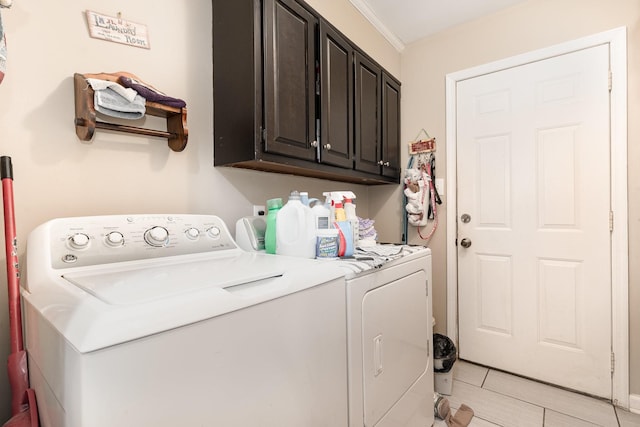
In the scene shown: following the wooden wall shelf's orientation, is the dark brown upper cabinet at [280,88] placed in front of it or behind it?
in front

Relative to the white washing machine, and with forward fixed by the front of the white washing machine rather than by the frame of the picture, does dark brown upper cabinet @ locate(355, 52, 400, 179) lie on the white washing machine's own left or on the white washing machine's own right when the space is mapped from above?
on the white washing machine's own left

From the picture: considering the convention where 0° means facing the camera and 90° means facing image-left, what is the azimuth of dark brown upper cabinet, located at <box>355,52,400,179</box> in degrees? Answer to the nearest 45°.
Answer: approximately 315°

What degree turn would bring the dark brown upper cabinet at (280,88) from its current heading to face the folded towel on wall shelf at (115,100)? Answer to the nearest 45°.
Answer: approximately 90° to its right

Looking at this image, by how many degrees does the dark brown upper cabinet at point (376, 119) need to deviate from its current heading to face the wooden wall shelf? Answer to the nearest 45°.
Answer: approximately 90° to its right

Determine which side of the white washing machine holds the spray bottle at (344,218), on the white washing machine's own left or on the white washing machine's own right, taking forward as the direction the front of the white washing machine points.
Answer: on the white washing machine's own left

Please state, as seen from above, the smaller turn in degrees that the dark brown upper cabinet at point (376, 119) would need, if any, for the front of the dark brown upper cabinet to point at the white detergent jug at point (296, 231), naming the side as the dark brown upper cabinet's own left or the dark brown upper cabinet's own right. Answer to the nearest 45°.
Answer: approximately 45° to the dark brown upper cabinet's own right

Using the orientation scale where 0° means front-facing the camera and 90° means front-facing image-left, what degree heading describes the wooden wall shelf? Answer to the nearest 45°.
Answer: approximately 315°

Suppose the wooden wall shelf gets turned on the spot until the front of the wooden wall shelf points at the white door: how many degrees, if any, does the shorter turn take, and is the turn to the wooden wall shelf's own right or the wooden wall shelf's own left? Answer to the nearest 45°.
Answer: approximately 45° to the wooden wall shelf's own left

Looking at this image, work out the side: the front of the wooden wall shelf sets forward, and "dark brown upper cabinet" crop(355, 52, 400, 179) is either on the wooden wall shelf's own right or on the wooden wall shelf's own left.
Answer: on the wooden wall shelf's own left

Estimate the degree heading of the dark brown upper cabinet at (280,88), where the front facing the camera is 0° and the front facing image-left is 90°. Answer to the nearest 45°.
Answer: approximately 315°

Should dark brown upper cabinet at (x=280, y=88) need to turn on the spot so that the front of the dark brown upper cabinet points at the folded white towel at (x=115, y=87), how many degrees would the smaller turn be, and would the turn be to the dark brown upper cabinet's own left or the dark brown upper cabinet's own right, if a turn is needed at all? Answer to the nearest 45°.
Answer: approximately 90° to the dark brown upper cabinet's own right

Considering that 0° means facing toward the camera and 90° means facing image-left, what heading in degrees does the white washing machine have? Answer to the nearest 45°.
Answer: approximately 315°

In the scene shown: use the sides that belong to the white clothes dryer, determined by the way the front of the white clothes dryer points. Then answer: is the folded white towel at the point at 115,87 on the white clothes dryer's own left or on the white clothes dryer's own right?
on the white clothes dryer's own right

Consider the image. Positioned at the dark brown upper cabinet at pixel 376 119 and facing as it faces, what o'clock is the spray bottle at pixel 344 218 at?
The spray bottle is roughly at 2 o'clock from the dark brown upper cabinet.

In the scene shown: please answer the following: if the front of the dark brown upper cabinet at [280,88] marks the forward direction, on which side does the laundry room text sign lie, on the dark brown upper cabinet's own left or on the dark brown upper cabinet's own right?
on the dark brown upper cabinet's own right
